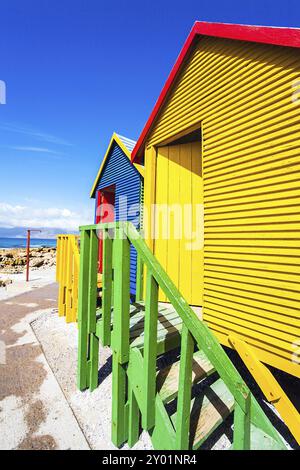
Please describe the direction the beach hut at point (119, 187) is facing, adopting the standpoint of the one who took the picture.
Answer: facing the viewer and to the left of the viewer

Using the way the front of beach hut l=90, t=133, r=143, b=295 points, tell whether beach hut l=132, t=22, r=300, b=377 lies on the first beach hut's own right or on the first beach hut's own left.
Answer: on the first beach hut's own left

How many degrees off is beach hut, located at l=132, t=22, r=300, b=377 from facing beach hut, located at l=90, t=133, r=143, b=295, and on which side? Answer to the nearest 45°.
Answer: approximately 90° to its right

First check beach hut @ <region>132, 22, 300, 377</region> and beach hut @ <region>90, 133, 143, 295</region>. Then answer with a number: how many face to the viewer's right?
0
